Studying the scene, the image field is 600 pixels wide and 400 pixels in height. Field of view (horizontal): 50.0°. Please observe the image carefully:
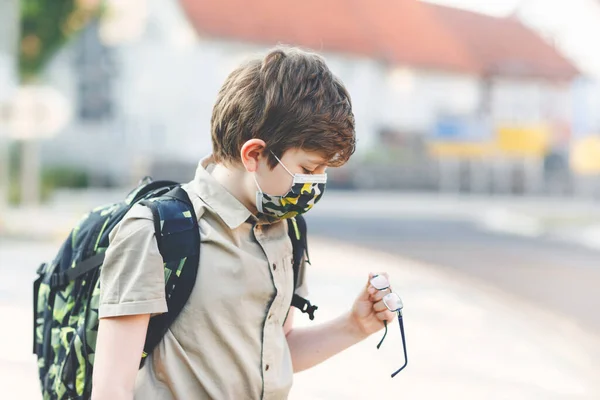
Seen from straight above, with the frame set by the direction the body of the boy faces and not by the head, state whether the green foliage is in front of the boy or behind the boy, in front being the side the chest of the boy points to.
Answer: behind

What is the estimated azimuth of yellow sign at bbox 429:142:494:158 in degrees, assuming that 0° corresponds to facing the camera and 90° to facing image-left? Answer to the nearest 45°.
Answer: approximately 0°

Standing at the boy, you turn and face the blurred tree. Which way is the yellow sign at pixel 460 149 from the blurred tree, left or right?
right

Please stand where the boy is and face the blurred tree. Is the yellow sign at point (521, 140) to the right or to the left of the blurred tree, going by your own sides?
right

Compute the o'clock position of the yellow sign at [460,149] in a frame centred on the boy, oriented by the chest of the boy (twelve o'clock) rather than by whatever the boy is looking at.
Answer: The yellow sign is roughly at 8 o'clock from the boy.

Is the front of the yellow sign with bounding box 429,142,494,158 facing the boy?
yes

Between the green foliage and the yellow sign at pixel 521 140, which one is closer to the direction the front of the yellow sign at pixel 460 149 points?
the green foliage

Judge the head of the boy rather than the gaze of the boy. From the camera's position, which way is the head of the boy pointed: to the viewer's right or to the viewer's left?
to the viewer's right

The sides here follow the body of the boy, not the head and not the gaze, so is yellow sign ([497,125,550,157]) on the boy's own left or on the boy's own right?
on the boy's own left

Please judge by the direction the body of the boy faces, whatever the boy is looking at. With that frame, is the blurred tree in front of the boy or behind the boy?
behind

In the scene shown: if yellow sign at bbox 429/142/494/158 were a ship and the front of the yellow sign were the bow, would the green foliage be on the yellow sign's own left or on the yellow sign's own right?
on the yellow sign's own right

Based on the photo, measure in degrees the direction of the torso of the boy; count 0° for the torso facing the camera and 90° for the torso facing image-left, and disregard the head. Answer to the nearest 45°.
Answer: approximately 315°
